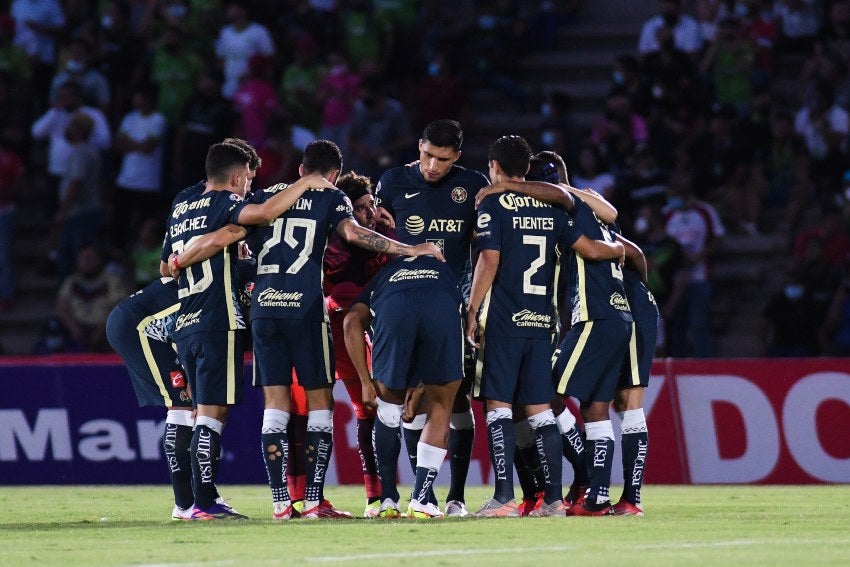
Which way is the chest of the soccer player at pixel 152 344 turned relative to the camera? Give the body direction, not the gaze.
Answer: to the viewer's right

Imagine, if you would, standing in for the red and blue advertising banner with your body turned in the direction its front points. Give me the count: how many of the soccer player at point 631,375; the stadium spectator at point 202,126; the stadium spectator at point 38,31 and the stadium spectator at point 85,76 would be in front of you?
1

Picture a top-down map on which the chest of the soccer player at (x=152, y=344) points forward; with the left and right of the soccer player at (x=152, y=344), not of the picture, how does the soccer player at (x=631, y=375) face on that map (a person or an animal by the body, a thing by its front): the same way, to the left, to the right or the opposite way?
the opposite way

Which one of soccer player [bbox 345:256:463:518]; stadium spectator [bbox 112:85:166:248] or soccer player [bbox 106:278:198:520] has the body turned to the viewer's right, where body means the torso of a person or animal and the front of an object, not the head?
soccer player [bbox 106:278:198:520]

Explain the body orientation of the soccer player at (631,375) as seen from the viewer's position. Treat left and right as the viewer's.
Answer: facing to the left of the viewer

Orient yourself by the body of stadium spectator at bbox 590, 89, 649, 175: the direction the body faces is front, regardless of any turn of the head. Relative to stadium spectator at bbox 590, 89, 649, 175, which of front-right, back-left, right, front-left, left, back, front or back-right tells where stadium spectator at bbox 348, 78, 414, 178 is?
right

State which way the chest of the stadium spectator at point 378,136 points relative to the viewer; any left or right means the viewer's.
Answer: facing the viewer

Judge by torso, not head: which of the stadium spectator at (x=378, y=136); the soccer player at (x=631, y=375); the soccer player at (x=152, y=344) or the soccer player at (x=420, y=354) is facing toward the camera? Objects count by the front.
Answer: the stadium spectator

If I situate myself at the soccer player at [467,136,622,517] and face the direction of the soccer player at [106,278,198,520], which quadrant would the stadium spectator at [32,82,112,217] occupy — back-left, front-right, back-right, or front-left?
front-right

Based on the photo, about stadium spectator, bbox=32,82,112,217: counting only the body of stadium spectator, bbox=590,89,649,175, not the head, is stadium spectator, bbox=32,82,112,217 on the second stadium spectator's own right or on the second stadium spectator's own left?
on the second stadium spectator's own right

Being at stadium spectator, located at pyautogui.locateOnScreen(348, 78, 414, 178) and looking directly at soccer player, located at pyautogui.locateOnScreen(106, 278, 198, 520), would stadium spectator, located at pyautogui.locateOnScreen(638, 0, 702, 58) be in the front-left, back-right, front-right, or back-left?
back-left

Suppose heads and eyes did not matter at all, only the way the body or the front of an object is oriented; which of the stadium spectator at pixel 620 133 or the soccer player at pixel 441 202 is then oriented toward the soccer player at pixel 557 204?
the stadium spectator

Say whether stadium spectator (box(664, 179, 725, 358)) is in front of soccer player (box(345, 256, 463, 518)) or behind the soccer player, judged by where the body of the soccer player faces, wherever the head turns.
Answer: in front
